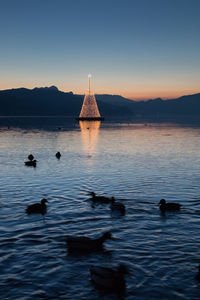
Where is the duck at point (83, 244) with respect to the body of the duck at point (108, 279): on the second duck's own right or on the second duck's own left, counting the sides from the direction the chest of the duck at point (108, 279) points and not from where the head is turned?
on the second duck's own left

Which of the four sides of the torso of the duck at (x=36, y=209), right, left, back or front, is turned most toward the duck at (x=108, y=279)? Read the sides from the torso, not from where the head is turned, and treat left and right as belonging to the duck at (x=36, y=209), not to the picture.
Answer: right

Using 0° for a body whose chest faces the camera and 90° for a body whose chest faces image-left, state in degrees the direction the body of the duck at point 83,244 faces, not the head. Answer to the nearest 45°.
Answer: approximately 270°

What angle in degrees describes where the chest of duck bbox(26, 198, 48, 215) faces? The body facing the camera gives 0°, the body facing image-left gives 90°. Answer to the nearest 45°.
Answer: approximately 270°

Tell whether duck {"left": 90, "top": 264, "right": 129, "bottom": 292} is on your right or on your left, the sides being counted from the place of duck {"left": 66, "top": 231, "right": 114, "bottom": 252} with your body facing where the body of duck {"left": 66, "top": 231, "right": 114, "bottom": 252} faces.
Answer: on your right

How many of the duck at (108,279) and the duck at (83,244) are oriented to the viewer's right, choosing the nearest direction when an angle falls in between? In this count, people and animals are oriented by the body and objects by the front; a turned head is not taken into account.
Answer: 2

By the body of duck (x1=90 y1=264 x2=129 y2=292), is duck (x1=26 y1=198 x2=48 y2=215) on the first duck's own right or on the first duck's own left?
on the first duck's own left
